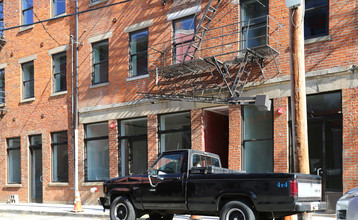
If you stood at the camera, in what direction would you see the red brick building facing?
facing the viewer and to the left of the viewer

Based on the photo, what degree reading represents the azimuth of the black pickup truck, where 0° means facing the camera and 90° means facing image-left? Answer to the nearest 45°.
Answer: approximately 135°

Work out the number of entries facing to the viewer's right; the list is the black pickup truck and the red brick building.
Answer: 0

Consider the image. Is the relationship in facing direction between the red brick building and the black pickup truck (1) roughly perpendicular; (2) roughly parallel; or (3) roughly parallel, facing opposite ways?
roughly perpendicular
